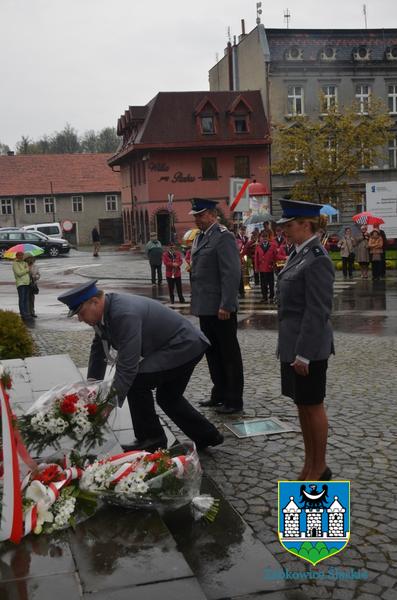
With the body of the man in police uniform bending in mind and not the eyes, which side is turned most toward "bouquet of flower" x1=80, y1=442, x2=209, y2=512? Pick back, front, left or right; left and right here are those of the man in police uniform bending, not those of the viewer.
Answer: left

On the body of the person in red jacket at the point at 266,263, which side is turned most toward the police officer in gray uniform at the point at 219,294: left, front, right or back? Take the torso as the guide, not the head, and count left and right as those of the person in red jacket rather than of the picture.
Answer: front

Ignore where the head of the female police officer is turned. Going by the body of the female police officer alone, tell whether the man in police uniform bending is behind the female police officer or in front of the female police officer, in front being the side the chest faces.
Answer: in front

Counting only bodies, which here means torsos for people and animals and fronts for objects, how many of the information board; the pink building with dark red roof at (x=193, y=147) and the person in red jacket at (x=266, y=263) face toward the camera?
3

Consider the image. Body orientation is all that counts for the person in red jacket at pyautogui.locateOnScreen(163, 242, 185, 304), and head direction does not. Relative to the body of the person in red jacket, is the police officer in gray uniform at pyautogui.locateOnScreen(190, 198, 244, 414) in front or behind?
in front

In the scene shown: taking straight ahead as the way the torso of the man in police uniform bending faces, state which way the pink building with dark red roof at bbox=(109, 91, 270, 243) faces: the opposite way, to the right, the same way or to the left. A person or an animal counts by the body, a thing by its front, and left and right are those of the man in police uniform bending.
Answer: to the left

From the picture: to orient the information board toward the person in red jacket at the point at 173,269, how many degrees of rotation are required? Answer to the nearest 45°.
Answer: approximately 45° to its right

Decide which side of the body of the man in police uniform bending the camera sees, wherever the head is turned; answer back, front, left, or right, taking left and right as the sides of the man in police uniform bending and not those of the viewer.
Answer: left

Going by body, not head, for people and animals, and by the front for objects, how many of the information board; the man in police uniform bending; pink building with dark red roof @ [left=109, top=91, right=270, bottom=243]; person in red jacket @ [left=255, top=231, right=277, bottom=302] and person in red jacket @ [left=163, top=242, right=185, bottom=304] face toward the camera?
4

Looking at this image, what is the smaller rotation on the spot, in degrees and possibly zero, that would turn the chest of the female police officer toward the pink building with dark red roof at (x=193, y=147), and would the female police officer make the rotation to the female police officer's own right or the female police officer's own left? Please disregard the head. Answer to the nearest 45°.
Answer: approximately 90° to the female police officer's own right

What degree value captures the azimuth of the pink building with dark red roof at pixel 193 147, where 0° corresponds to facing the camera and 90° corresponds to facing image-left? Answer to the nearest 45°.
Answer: approximately 0°

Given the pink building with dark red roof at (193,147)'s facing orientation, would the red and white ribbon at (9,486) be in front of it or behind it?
in front

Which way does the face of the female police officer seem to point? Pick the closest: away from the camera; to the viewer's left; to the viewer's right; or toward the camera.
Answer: to the viewer's left
